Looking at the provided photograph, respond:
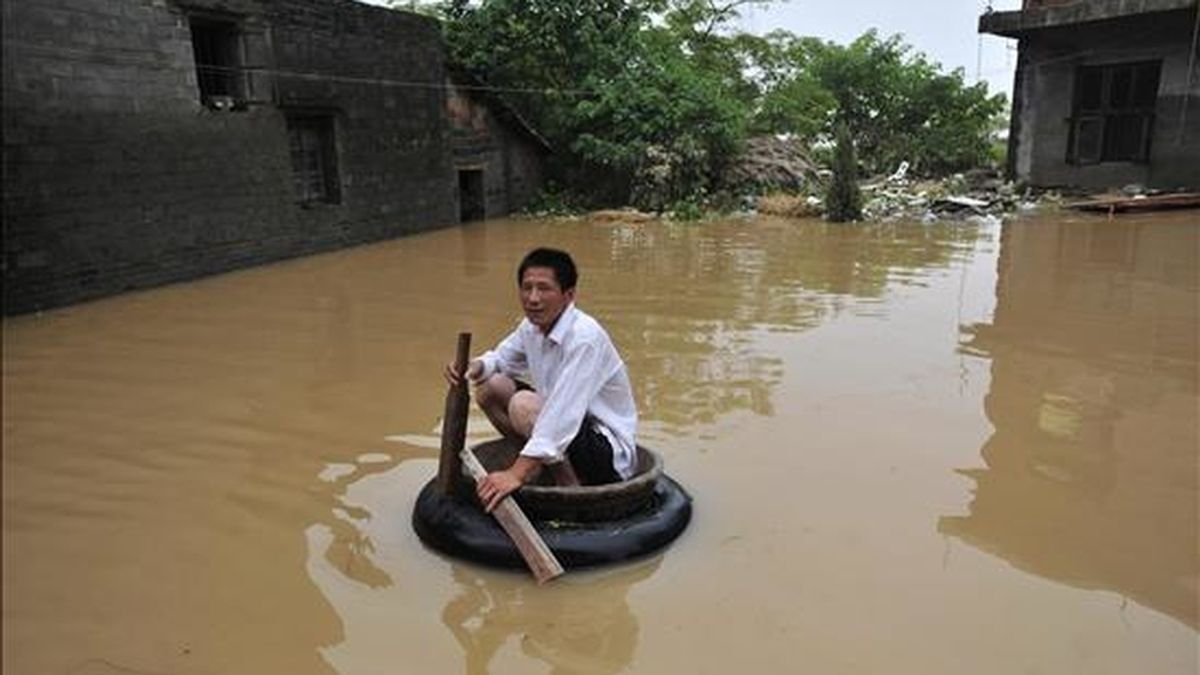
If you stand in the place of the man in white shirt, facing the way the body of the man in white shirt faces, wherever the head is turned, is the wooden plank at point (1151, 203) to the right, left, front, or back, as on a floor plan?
back

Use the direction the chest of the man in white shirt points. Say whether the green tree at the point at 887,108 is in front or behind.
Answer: behind

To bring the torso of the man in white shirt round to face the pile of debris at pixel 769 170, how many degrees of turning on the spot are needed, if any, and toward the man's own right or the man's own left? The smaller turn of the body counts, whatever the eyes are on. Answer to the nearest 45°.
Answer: approximately 135° to the man's own right

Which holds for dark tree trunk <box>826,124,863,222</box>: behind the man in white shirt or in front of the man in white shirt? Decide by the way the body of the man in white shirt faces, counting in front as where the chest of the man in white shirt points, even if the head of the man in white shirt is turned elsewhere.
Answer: behind

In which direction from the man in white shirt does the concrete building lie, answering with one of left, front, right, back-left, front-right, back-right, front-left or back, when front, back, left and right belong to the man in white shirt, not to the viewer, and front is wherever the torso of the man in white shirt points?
back

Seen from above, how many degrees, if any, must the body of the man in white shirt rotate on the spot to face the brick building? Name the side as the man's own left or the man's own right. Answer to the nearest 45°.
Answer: approximately 90° to the man's own right

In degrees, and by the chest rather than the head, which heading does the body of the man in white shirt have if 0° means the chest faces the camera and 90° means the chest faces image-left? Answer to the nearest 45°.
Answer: approximately 45°

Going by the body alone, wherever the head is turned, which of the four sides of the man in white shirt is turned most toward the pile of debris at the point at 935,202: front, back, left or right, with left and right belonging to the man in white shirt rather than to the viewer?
back
